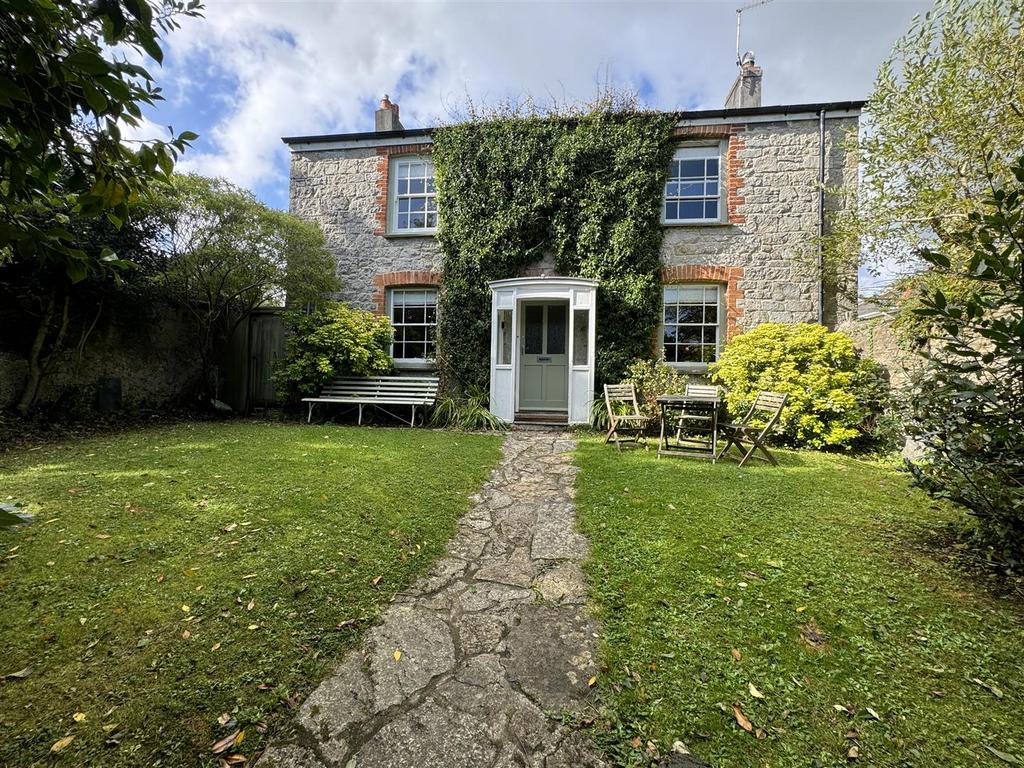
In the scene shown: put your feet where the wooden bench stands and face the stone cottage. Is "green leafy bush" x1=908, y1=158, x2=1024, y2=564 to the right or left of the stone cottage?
right

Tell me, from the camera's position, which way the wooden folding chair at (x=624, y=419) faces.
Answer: facing the viewer and to the right of the viewer

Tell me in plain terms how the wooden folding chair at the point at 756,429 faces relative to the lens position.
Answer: facing the viewer and to the left of the viewer

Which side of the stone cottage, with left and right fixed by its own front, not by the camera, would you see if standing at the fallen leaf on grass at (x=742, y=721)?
front

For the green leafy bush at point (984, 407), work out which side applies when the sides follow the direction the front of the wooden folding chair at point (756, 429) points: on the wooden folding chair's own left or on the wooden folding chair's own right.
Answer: on the wooden folding chair's own left

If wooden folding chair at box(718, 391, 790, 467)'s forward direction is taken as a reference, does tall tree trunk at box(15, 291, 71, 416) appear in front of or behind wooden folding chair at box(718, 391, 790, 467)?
in front

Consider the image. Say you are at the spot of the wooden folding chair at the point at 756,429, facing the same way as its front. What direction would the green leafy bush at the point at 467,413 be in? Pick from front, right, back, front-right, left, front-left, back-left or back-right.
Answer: front-right

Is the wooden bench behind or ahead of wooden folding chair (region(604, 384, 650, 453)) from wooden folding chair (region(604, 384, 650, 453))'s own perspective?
behind

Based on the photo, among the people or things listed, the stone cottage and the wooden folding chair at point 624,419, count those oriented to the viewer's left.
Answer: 0

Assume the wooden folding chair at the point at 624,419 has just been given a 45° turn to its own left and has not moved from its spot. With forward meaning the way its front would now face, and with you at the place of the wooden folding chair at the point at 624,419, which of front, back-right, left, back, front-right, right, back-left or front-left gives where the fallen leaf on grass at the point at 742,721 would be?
right

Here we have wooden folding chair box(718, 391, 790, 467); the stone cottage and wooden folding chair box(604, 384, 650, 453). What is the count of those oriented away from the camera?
0

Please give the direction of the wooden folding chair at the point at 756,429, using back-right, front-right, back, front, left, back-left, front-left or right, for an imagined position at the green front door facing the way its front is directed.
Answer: front-left

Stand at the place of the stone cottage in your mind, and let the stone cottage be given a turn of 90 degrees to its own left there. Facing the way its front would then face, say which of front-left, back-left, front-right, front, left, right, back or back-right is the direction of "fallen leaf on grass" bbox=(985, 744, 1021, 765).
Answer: right

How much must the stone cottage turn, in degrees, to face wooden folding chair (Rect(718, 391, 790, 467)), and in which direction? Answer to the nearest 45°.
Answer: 0° — it already faces it

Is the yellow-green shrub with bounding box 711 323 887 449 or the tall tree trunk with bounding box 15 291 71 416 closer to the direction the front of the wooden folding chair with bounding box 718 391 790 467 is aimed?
the tall tree trunk

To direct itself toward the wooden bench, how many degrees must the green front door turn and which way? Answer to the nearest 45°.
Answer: approximately 90° to its right

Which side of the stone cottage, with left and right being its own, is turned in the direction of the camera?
front

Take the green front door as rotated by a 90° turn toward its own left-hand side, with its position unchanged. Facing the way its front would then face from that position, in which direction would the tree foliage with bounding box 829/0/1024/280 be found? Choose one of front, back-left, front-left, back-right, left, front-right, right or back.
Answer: front-right

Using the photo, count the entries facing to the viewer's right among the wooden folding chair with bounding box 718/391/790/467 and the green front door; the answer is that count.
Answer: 0

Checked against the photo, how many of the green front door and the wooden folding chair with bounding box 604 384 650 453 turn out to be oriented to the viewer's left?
0
